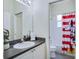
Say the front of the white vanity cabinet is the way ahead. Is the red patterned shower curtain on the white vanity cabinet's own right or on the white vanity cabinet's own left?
on the white vanity cabinet's own left

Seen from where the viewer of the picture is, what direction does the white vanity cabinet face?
facing the viewer and to the right of the viewer
